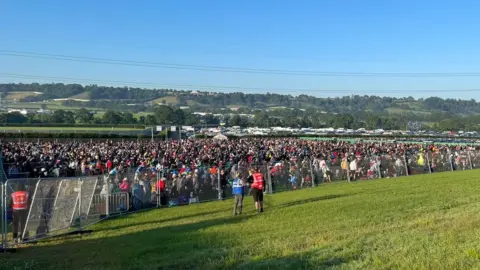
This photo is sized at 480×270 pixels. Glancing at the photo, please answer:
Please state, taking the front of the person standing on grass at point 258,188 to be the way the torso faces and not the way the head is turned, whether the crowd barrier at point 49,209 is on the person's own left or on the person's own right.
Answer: on the person's own left

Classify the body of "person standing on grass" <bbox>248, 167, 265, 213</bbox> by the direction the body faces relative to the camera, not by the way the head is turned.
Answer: away from the camera

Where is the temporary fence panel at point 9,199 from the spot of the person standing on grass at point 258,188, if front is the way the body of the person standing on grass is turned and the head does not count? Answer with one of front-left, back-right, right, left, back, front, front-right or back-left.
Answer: back-left
